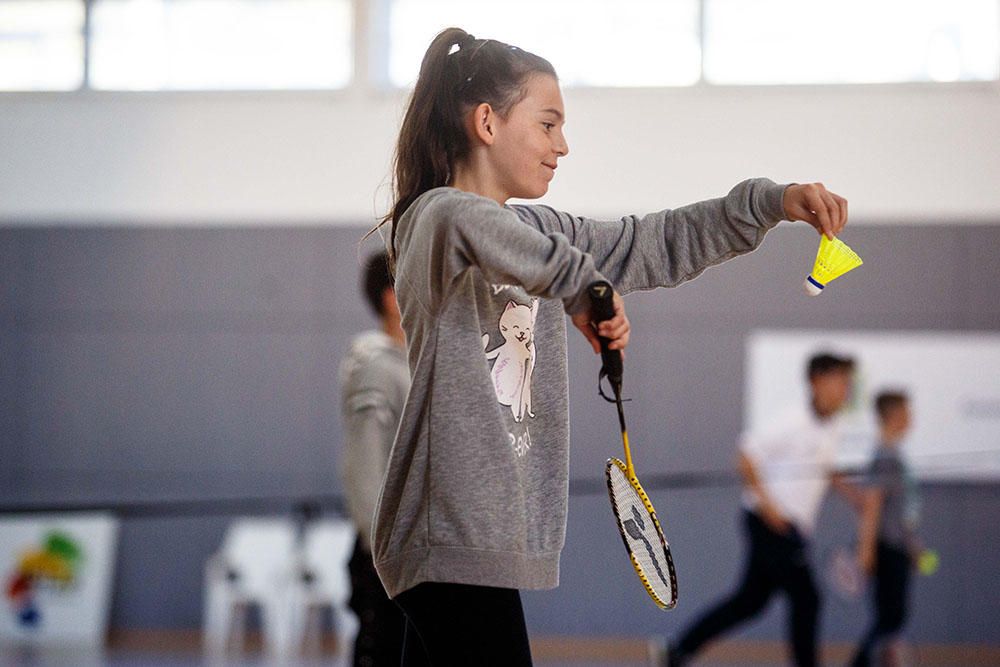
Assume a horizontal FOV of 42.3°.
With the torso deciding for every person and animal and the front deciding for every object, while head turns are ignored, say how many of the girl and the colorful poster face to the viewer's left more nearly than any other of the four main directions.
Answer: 0

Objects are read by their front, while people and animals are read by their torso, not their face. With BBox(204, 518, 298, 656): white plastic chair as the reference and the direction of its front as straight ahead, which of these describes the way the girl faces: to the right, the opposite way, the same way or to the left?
to the left

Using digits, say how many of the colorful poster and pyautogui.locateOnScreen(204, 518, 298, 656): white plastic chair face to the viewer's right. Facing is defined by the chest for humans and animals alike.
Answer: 0

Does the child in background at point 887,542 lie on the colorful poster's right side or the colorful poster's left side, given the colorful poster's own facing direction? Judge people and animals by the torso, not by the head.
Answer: on its left

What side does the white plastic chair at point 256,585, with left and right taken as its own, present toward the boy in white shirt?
left

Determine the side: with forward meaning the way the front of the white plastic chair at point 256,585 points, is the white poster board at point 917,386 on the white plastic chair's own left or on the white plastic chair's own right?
on the white plastic chair's own left

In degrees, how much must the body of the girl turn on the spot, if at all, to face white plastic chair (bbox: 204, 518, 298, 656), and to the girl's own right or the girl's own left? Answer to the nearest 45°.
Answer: approximately 135° to the girl's own left

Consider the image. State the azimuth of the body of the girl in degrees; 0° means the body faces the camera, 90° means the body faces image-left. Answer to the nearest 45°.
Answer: approximately 315°

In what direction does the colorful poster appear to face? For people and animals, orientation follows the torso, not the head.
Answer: toward the camera

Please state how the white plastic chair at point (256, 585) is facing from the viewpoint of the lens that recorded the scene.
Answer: facing the viewer and to the left of the viewer

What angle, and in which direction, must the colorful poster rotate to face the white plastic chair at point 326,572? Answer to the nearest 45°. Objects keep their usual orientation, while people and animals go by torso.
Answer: approximately 45° to its left

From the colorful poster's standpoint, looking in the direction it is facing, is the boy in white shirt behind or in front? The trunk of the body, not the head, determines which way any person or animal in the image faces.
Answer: in front

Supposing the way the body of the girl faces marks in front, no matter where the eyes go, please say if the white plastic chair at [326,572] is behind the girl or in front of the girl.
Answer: behind

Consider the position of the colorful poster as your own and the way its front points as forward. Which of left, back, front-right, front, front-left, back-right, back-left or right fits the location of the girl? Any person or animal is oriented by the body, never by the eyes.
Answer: front

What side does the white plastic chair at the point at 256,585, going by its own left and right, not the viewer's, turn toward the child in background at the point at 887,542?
left

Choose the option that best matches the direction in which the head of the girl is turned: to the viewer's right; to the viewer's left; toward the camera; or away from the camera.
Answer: to the viewer's right
